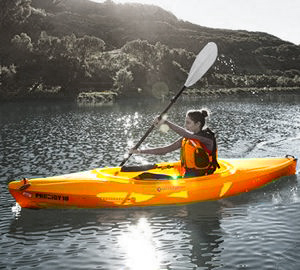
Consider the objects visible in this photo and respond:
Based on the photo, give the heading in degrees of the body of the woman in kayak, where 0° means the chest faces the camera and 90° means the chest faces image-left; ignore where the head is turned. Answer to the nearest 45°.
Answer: approximately 90°

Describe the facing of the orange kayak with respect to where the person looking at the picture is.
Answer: facing to the left of the viewer
